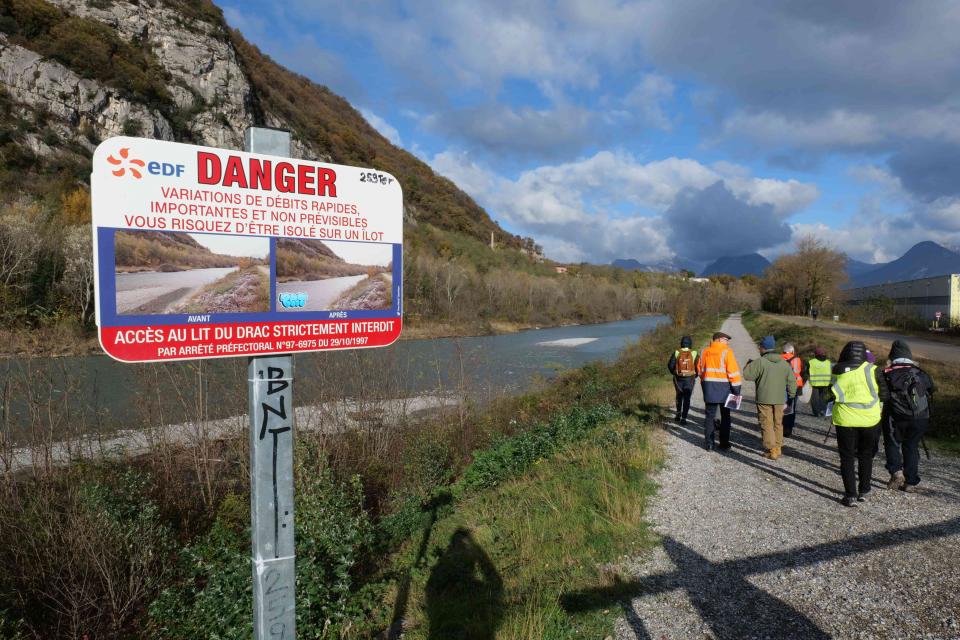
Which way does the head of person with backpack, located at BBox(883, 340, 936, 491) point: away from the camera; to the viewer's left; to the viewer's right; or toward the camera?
away from the camera

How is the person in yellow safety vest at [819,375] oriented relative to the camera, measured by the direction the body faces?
away from the camera

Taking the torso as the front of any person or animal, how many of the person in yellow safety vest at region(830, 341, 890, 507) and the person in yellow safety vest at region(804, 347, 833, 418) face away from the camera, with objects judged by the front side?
2

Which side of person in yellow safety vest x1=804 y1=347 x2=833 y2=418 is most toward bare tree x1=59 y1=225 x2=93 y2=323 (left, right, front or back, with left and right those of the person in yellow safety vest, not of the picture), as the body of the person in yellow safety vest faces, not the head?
left

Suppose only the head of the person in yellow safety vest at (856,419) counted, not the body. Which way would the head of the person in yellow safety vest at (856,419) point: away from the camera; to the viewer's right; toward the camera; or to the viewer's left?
away from the camera

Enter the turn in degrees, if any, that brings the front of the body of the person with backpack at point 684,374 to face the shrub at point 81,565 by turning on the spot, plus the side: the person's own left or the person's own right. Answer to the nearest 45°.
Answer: approximately 135° to the person's own left

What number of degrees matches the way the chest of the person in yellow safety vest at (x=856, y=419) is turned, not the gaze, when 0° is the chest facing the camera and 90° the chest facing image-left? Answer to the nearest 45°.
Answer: approximately 180°

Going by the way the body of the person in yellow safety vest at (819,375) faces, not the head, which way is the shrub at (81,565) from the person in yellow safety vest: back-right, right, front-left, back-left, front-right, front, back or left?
back-left

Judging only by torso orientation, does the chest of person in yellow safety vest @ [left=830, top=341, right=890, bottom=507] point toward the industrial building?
yes

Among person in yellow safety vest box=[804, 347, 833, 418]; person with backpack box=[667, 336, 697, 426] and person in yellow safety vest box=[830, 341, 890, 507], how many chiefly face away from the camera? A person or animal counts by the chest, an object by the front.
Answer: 3

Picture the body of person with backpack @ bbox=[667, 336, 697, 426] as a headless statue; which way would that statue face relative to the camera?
away from the camera

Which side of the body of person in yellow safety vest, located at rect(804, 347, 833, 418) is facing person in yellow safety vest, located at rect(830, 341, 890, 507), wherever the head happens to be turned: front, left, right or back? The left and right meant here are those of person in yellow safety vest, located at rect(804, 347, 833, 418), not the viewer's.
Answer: back

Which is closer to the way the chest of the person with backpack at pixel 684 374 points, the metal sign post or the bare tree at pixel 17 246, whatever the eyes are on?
the bare tree

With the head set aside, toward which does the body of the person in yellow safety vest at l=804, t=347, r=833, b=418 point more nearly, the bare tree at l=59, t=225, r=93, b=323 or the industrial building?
the industrial building
